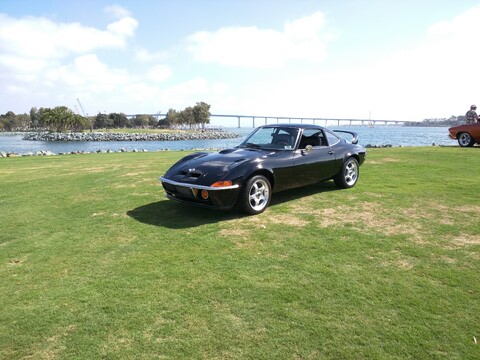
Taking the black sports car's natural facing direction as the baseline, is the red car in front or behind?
behind

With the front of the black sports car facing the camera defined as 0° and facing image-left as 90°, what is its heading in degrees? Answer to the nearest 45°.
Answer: approximately 45°

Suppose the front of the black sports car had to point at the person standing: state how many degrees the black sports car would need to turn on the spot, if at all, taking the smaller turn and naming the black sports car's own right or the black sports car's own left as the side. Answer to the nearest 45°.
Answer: approximately 180°
